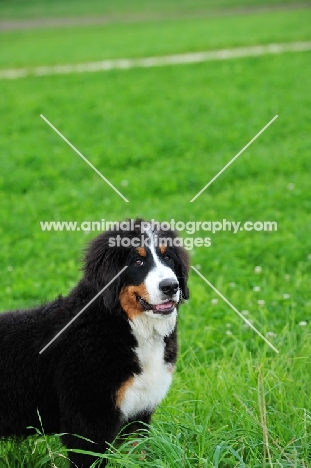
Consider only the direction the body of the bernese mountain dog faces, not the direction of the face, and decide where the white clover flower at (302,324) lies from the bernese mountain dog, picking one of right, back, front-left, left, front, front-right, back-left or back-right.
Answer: left

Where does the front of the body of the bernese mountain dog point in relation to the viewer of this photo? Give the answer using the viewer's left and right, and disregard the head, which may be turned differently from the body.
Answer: facing the viewer and to the right of the viewer
